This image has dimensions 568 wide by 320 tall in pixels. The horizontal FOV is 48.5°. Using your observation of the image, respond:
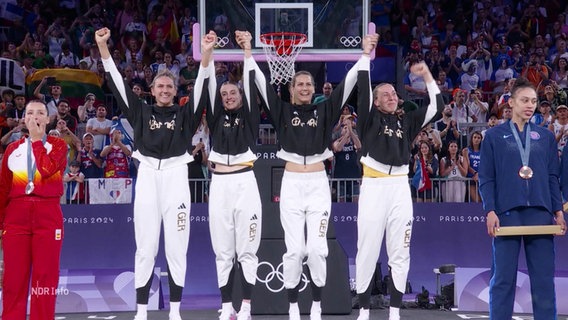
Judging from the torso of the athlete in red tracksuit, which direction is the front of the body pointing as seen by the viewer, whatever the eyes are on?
toward the camera

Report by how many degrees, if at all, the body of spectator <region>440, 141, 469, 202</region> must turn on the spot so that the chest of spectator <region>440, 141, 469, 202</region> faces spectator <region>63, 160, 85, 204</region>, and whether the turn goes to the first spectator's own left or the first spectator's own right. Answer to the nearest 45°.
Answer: approximately 90° to the first spectator's own right

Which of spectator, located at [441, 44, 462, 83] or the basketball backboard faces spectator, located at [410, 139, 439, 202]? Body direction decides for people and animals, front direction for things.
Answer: spectator, located at [441, 44, 462, 83]

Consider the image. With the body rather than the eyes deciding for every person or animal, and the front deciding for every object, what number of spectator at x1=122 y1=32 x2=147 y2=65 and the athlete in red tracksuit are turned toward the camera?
2

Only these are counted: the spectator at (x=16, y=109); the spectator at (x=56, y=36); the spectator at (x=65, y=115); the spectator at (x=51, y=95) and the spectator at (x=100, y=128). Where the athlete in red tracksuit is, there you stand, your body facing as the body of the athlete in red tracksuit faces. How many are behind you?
5

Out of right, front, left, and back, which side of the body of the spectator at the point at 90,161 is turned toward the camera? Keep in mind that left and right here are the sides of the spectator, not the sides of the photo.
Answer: front

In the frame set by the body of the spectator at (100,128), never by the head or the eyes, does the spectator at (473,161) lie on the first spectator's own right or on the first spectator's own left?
on the first spectator's own left

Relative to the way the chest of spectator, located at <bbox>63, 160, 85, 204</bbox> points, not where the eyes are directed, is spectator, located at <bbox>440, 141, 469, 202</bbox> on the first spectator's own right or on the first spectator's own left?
on the first spectator's own left

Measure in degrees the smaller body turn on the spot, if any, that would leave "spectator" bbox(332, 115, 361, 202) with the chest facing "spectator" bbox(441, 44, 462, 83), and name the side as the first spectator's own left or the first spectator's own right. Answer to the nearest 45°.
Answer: approximately 135° to the first spectator's own left
